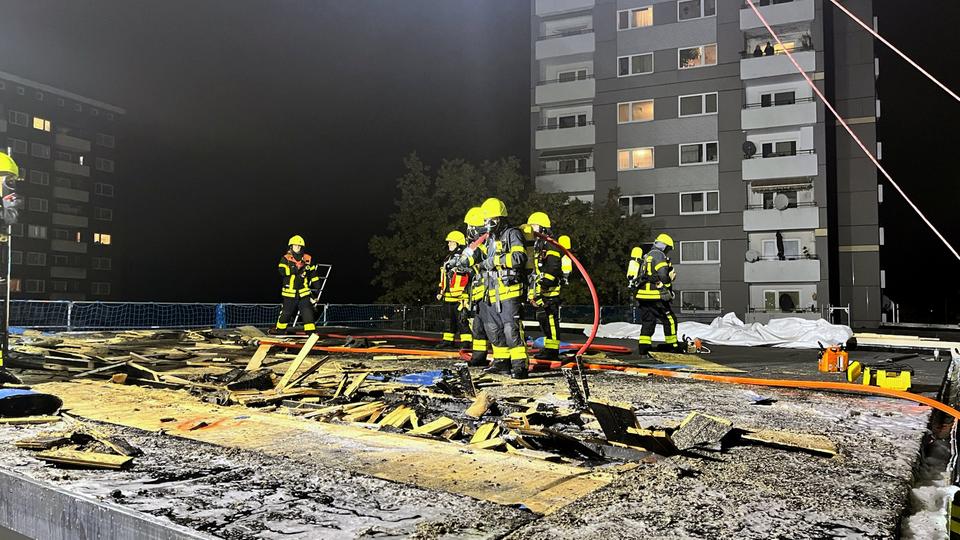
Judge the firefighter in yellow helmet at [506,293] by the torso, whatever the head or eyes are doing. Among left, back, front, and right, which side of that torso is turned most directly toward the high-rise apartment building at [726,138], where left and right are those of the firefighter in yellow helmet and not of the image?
back

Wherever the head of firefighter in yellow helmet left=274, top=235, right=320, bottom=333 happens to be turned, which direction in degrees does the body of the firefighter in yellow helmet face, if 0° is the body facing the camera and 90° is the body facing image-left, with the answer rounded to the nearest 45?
approximately 0°

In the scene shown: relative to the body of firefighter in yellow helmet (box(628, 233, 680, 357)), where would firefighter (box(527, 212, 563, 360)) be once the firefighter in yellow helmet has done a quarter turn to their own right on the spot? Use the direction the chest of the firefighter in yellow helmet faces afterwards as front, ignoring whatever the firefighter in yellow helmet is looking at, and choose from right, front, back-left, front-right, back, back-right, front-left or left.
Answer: front-right

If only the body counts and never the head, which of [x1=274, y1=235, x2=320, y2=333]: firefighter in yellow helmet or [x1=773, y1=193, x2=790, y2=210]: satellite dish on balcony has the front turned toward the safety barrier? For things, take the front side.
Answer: the satellite dish on balcony

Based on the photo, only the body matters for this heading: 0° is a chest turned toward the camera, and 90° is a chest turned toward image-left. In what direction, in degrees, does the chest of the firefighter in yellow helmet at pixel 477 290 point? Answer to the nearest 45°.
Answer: approximately 45°

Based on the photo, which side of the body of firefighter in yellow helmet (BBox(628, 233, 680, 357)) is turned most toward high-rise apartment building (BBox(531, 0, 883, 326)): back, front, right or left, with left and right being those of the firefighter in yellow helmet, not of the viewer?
left

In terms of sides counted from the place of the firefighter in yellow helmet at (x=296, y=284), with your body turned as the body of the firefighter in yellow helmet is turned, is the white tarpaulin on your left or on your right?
on your left

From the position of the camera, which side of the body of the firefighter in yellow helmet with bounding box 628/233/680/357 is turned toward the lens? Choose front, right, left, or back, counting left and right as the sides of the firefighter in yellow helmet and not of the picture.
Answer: right
